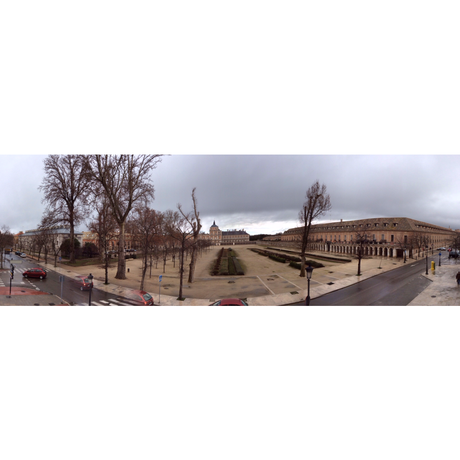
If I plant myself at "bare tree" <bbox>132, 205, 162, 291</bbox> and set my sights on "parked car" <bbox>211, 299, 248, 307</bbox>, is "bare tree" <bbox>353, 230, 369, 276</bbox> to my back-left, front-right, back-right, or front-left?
front-left

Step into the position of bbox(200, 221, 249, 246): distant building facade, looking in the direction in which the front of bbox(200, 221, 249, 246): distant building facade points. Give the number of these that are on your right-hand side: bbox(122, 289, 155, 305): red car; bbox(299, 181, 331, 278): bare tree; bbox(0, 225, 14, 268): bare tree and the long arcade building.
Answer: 2

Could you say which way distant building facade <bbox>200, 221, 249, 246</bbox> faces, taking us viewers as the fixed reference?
facing the viewer

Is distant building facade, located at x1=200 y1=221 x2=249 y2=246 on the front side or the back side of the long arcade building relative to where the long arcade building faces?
on the front side

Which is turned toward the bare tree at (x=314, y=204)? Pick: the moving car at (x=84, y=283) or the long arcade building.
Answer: the long arcade building

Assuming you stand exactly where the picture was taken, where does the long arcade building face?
facing the viewer and to the left of the viewer
